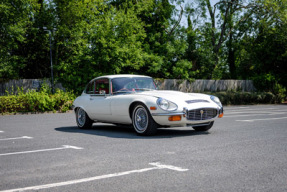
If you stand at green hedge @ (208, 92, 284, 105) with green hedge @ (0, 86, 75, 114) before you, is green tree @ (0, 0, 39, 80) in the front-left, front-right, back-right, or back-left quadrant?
front-right

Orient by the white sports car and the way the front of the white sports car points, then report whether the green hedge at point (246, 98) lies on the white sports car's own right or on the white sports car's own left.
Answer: on the white sports car's own left

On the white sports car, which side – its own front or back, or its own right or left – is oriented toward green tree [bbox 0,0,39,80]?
back

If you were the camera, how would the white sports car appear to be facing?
facing the viewer and to the right of the viewer

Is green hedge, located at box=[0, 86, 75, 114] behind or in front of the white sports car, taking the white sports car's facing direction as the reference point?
behind
